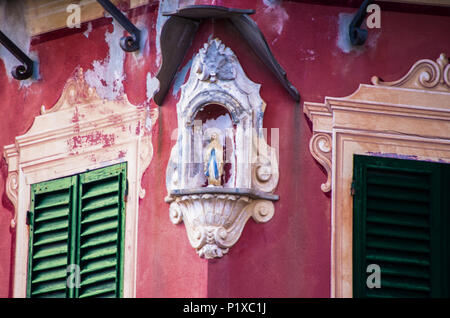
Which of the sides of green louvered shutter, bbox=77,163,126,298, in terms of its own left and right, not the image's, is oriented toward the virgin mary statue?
left

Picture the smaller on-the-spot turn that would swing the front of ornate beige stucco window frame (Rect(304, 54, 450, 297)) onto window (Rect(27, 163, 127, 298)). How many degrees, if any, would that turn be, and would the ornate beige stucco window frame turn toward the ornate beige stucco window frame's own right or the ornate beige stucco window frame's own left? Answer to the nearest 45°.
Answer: approximately 135° to the ornate beige stucco window frame's own right

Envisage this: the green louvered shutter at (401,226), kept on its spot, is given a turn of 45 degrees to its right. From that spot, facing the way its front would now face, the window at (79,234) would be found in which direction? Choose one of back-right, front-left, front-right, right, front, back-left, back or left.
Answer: right

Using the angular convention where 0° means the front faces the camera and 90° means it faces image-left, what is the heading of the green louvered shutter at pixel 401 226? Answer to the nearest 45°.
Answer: approximately 315°

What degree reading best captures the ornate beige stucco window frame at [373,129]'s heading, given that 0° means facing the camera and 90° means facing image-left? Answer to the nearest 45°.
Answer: approximately 315°
